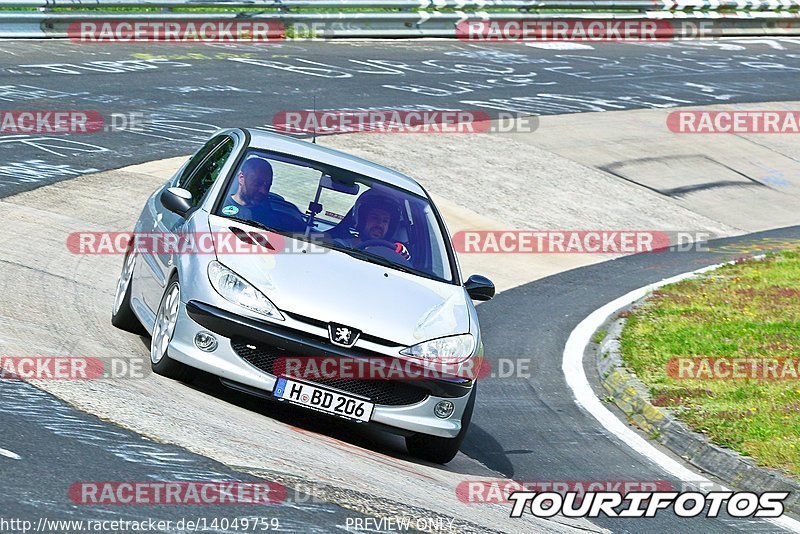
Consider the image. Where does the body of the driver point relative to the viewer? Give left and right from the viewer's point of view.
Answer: facing the viewer
